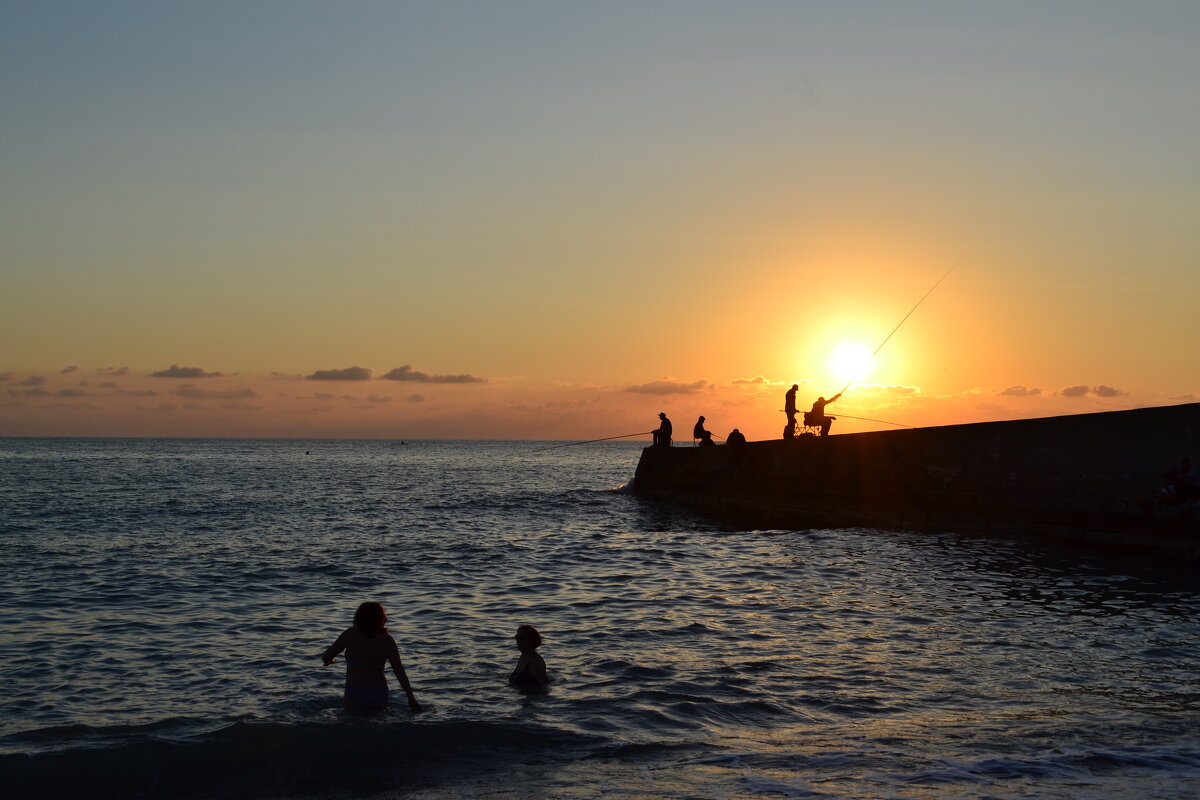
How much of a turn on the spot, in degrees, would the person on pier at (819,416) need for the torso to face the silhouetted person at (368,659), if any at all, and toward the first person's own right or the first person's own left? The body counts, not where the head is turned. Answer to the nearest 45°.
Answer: approximately 90° to the first person's own right

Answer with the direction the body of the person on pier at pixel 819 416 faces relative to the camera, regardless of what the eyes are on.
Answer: to the viewer's right

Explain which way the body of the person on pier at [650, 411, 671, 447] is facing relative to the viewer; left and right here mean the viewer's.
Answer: facing to the left of the viewer

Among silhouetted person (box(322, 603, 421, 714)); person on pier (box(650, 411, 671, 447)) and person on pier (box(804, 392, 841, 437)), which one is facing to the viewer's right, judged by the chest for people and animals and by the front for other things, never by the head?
person on pier (box(804, 392, 841, 437))

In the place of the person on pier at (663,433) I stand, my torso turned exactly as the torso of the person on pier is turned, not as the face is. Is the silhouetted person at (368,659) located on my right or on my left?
on my left

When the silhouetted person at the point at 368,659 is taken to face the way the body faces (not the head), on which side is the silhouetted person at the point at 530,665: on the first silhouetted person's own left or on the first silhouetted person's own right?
on the first silhouetted person's own right

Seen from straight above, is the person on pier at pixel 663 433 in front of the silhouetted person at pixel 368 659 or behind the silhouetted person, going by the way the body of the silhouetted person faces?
in front

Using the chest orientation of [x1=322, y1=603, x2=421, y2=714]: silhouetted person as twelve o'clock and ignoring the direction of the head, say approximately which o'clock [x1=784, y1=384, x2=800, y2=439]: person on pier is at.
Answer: The person on pier is roughly at 1 o'clock from the silhouetted person.

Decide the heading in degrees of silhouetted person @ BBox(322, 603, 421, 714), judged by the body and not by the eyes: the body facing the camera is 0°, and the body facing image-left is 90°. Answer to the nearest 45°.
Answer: approximately 180°

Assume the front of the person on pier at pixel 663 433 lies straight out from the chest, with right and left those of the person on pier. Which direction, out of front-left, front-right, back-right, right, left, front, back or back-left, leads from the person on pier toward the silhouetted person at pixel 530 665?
left

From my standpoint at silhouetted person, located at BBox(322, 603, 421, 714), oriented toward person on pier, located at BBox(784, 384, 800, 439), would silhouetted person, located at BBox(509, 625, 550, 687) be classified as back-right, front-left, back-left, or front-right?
front-right

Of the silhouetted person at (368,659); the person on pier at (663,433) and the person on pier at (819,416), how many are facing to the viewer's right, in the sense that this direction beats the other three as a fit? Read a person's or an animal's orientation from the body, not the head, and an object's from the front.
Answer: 1

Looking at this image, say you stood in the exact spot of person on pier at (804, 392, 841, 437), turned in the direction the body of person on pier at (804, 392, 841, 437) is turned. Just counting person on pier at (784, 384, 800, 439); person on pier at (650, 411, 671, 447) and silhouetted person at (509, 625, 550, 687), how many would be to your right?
1
